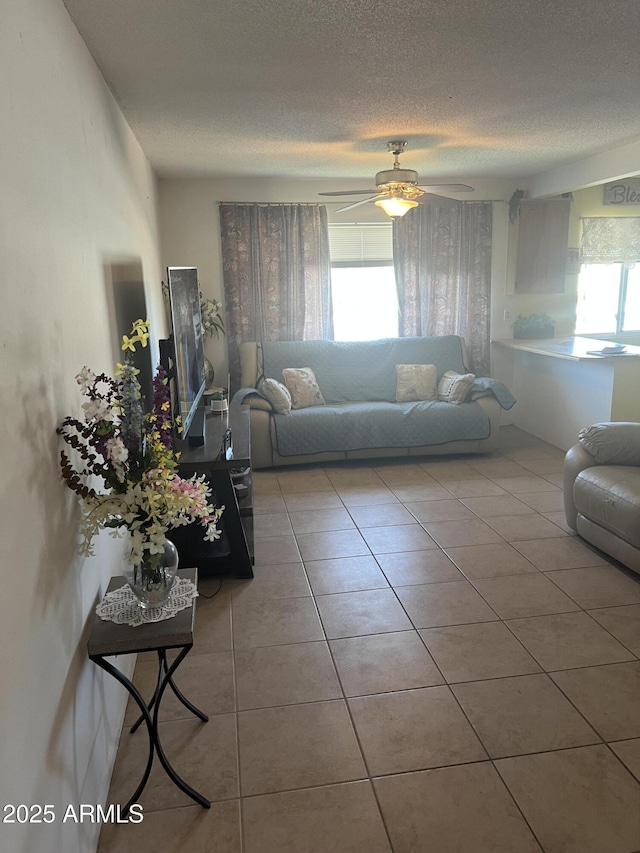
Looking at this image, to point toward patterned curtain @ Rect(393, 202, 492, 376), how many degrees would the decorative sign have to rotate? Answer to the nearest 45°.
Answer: approximately 45° to its right

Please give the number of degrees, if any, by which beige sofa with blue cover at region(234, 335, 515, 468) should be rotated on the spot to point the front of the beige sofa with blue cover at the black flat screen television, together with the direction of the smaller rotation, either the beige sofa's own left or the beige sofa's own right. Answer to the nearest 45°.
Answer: approximately 45° to the beige sofa's own right

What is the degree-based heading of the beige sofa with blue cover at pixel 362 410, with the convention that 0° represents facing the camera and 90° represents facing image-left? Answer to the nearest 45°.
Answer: approximately 0°

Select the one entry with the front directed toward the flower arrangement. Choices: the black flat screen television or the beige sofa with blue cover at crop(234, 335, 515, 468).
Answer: the beige sofa with blue cover

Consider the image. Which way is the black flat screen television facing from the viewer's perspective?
to the viewer's right

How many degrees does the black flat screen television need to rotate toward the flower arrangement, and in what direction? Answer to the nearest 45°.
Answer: approximately 90° to its right

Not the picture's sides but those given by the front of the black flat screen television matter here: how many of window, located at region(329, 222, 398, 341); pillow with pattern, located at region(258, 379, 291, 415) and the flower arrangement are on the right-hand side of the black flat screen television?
1

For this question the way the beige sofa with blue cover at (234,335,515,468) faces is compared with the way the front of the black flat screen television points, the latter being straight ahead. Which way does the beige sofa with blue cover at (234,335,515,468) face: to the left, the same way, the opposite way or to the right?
to the right
